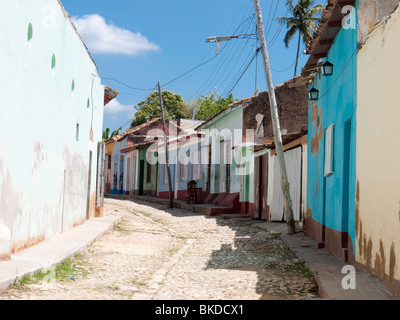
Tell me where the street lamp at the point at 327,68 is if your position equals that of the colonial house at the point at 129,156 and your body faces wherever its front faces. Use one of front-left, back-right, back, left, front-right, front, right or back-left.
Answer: front-left

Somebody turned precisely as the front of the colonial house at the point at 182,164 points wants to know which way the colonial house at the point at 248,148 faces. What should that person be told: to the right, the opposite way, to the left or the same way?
the same way

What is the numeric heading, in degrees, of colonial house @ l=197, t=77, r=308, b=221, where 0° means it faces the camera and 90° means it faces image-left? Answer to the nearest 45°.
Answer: approximately 45°

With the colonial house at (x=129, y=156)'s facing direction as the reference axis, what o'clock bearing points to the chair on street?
The chair on street is roughly at 10 o'clock from the colonial house.

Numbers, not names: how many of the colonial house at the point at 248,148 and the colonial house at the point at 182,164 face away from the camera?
0

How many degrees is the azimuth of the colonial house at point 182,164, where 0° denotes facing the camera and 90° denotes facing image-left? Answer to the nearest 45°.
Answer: approximately 45°

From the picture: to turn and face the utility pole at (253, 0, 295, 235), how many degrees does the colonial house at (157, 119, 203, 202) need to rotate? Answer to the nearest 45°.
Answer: approximately 45° to its left

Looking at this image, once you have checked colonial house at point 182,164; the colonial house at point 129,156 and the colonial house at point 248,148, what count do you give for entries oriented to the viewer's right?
0
